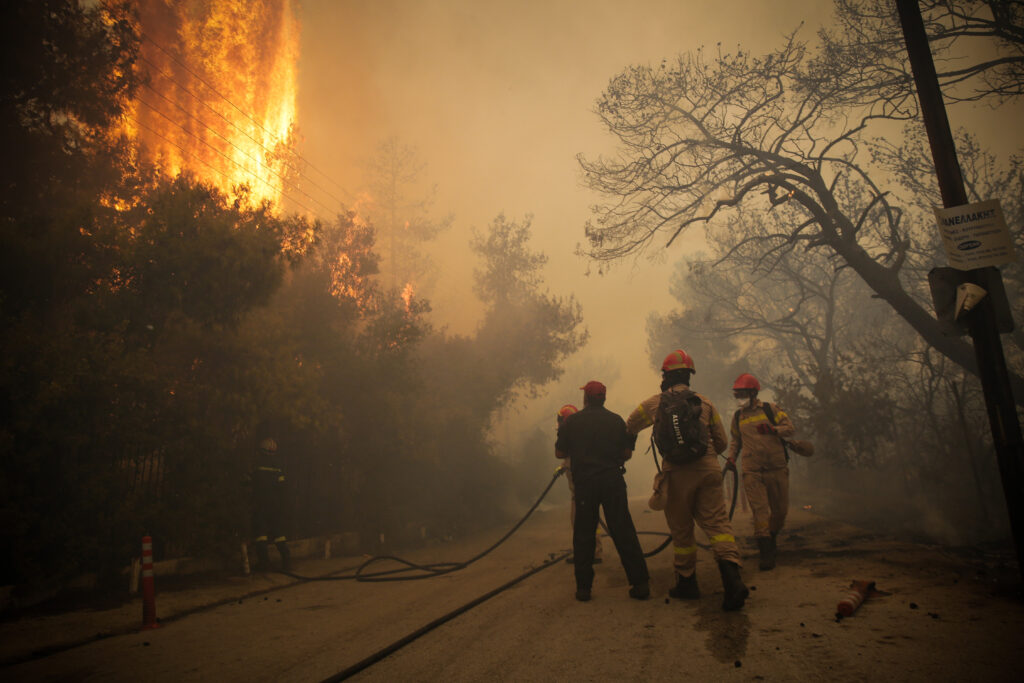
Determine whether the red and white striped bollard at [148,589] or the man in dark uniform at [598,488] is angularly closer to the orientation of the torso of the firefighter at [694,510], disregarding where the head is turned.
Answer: the man in dark uniform

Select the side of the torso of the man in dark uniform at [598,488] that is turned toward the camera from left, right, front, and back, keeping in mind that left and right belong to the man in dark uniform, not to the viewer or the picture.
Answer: back

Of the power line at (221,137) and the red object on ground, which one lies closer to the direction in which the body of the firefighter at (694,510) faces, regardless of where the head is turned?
the power line

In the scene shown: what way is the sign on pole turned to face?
toward the camera

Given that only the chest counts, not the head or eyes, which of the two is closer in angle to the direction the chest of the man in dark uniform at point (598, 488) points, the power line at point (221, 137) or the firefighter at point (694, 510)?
the power line

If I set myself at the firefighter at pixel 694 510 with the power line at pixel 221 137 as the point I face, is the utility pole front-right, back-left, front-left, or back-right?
back-right

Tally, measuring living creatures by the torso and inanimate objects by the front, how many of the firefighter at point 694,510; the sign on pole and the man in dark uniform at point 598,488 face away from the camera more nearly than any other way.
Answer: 2

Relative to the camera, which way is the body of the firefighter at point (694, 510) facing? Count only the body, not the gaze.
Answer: away from the camera
